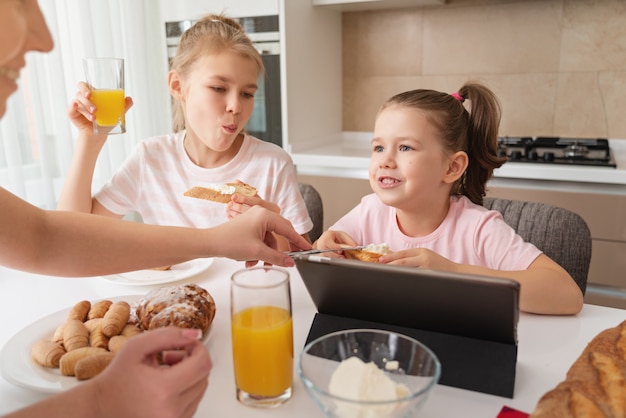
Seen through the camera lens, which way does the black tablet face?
facing away from the viewer

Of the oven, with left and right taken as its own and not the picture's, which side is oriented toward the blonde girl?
front

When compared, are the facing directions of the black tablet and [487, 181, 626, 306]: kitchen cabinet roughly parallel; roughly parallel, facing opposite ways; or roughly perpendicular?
roughly parallel, facing opposite ways

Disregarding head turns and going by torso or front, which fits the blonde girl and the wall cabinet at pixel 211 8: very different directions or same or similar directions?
same or similar directions

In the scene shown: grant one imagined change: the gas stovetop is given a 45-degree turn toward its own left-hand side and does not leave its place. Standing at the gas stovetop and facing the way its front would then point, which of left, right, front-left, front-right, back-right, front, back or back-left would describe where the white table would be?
front-right

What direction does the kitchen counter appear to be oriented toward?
toward the camera

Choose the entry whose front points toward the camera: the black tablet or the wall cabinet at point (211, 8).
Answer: the wall cabinet

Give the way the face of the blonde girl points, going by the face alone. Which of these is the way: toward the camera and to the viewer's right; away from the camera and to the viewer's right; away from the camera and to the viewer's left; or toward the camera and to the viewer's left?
toward the camera and to the viewer's right

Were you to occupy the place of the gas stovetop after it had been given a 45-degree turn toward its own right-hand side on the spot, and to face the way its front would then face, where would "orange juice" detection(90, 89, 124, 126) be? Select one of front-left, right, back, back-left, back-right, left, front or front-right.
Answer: front

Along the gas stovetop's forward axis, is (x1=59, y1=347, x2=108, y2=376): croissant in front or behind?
in front

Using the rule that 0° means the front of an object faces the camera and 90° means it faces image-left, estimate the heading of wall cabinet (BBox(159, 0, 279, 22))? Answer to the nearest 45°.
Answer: approximately 0°

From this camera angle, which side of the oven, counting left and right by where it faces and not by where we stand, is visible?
front

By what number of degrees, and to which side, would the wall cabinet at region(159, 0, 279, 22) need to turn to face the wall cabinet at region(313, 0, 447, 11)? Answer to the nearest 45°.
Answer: approximately 90° to its left

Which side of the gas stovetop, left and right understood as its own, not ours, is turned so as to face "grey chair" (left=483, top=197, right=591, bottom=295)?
front

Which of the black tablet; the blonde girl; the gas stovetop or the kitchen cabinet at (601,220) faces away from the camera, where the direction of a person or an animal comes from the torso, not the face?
the black tablet

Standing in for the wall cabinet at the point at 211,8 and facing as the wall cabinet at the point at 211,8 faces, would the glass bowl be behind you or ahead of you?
ahead
